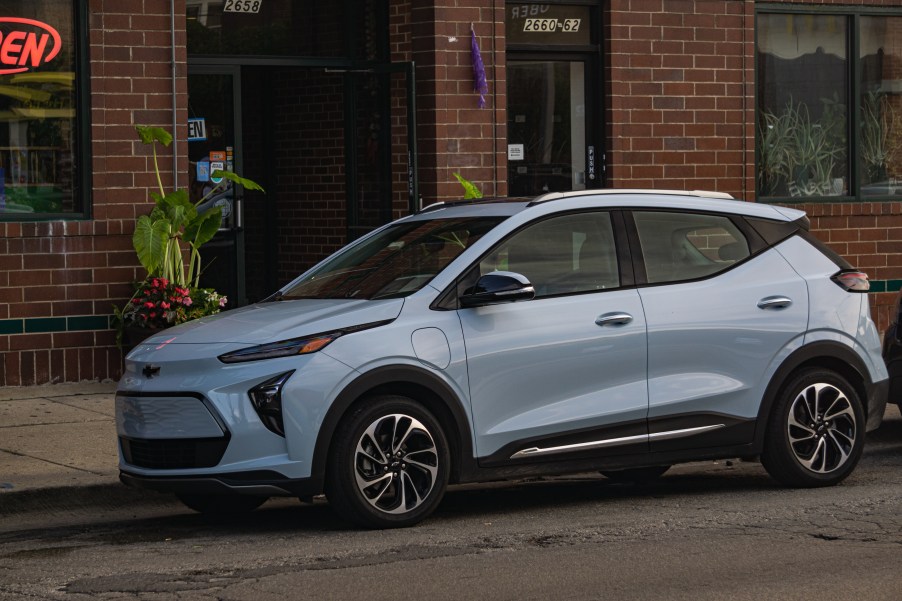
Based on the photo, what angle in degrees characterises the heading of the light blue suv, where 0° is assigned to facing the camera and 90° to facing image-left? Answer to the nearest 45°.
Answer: approximately 45°

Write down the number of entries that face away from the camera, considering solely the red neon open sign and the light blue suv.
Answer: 0

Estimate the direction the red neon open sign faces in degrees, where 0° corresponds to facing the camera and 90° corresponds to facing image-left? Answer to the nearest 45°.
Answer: approximately 0°
